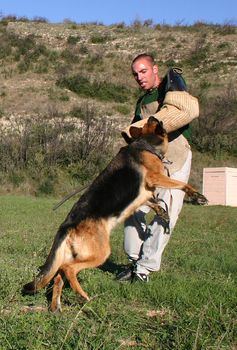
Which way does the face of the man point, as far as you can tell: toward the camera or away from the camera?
toward the camera

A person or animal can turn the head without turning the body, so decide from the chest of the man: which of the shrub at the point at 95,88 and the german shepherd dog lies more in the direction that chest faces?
the german shepherd dog

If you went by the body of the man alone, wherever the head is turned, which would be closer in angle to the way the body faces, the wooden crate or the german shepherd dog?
the german shepherd dog

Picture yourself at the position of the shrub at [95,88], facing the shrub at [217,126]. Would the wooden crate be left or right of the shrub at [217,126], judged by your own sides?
right

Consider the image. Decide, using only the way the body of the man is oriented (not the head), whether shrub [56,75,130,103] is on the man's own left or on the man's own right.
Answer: on the man's own right

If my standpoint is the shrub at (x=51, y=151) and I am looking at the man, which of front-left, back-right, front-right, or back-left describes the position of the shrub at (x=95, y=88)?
back-left

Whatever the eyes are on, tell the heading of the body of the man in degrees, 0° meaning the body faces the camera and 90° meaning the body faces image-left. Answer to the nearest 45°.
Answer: approximately 45°

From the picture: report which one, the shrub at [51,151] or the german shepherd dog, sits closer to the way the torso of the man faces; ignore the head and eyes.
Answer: the german shepherd dog

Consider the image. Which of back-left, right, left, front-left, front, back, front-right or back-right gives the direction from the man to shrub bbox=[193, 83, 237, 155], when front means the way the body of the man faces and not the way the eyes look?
back-right

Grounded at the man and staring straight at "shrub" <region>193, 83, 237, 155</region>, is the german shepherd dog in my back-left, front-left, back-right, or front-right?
back-left
